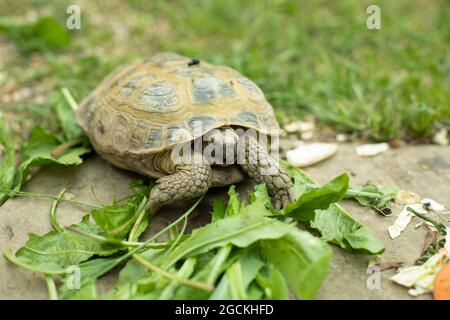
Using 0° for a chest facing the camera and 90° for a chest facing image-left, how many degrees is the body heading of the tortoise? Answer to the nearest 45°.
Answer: approximately 315°

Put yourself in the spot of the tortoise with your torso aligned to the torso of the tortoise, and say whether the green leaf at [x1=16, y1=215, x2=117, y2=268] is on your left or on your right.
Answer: on your right

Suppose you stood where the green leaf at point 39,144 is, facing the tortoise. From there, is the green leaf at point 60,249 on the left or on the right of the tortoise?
right

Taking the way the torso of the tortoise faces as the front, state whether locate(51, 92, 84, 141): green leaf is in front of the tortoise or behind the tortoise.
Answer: behind

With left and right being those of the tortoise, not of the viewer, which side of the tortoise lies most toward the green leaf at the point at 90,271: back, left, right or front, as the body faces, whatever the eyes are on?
right

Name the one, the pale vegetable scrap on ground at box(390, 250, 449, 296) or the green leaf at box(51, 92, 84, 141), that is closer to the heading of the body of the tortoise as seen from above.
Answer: the pale vegetable scrap on ground
